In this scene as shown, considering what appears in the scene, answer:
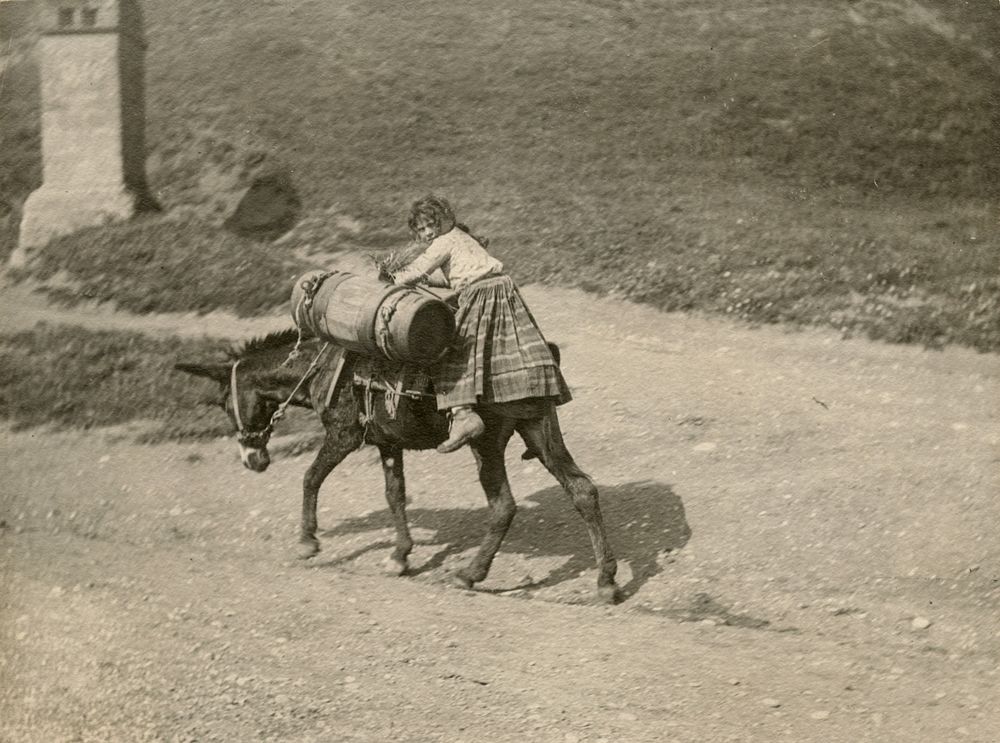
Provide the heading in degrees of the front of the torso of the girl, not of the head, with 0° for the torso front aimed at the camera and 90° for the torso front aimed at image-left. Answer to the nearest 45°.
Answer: approximately 90°

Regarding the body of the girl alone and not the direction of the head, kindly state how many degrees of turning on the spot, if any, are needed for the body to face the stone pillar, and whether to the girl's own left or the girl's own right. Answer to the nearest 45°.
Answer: approximately 45° to the girl's own right
